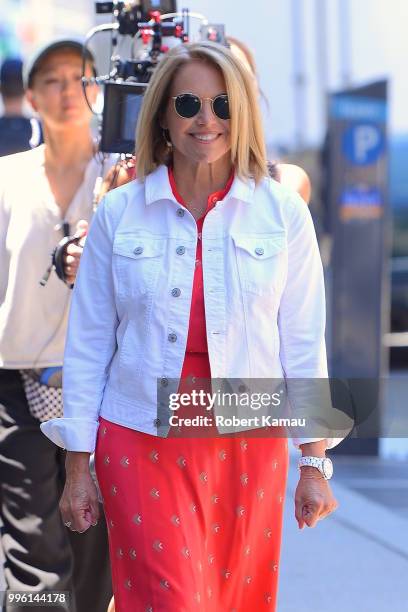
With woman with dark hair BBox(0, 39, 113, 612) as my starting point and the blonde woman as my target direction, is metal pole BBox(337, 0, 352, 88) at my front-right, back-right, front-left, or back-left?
back-left

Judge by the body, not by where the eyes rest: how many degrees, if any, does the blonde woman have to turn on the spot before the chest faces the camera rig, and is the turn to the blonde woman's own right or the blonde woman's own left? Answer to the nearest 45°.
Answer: approximately 180°

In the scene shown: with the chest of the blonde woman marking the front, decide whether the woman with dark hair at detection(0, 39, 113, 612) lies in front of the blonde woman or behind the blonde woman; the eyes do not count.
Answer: behind

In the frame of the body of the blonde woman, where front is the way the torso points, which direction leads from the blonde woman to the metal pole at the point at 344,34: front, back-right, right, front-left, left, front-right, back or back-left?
back

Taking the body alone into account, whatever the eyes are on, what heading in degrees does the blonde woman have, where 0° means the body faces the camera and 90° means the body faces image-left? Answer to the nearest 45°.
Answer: approximately 0°

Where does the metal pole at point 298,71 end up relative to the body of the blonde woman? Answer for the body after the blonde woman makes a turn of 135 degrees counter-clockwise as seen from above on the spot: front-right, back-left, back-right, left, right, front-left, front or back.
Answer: front-left

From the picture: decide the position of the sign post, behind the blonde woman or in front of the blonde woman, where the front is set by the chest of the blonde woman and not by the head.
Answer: behind
